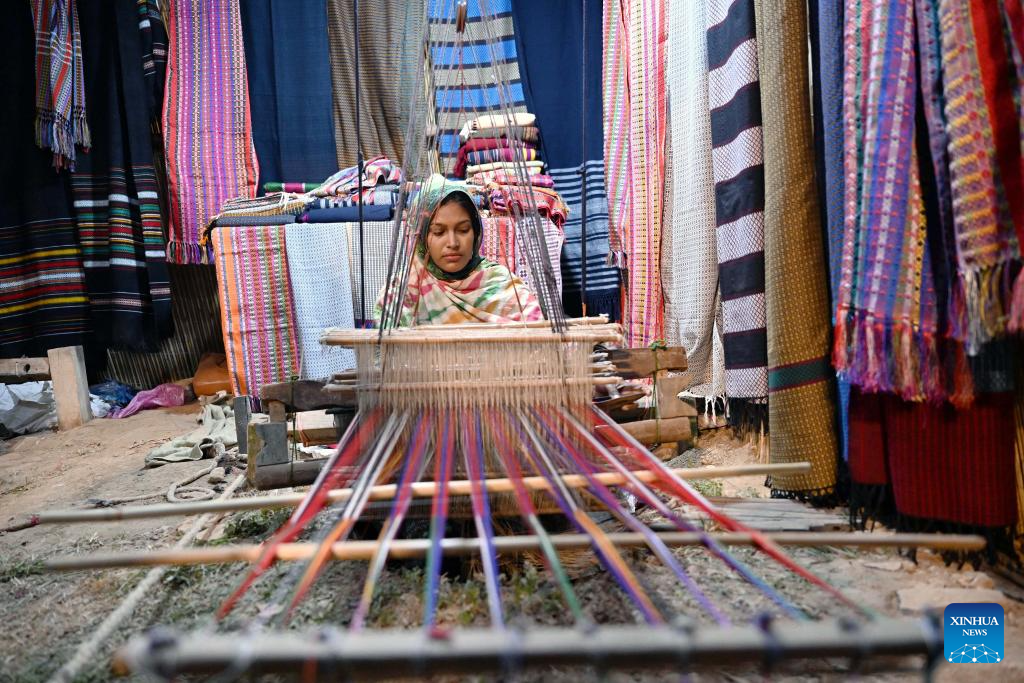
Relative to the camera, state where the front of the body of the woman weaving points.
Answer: toward the camera

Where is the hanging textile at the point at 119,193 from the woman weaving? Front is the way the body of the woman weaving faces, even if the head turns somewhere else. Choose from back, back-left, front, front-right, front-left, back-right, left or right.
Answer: back-right

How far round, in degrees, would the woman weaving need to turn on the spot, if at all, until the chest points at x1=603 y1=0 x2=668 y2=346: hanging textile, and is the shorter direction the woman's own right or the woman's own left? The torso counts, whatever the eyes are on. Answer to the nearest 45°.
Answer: approximately 135° to the woman's own left

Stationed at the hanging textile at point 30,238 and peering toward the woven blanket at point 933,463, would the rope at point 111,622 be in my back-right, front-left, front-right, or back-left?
front-right

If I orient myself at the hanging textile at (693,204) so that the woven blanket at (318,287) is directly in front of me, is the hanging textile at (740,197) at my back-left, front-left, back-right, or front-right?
back-left

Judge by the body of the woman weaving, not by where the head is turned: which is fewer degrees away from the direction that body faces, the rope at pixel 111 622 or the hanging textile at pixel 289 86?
the rope

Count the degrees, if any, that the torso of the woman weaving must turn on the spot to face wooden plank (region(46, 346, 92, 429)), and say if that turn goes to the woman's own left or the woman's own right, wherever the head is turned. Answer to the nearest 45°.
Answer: approximately 135° to the woman's own right

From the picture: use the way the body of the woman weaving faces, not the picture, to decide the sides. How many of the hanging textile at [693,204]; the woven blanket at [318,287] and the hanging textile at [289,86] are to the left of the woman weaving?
1

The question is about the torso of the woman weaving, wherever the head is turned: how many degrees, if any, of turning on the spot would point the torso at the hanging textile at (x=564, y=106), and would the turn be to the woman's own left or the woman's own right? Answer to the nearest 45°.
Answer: approximately 135° to the woman's own left

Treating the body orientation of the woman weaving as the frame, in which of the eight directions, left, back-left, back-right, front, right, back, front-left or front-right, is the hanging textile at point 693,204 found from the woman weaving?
left

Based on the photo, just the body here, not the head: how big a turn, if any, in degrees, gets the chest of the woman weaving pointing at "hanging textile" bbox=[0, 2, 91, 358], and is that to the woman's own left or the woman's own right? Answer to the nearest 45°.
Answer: approximately 135° to the woman's own right

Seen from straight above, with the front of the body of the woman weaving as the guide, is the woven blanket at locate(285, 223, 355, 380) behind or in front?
behind

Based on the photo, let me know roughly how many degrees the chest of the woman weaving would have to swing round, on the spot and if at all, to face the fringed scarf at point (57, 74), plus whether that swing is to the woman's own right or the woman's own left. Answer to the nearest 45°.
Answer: approximately 135° to the woman's own right

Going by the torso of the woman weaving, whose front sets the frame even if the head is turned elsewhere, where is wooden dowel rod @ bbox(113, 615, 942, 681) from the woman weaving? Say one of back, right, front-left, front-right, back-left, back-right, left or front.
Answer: front

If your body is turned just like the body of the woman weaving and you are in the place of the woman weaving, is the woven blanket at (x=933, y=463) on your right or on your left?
on your left
